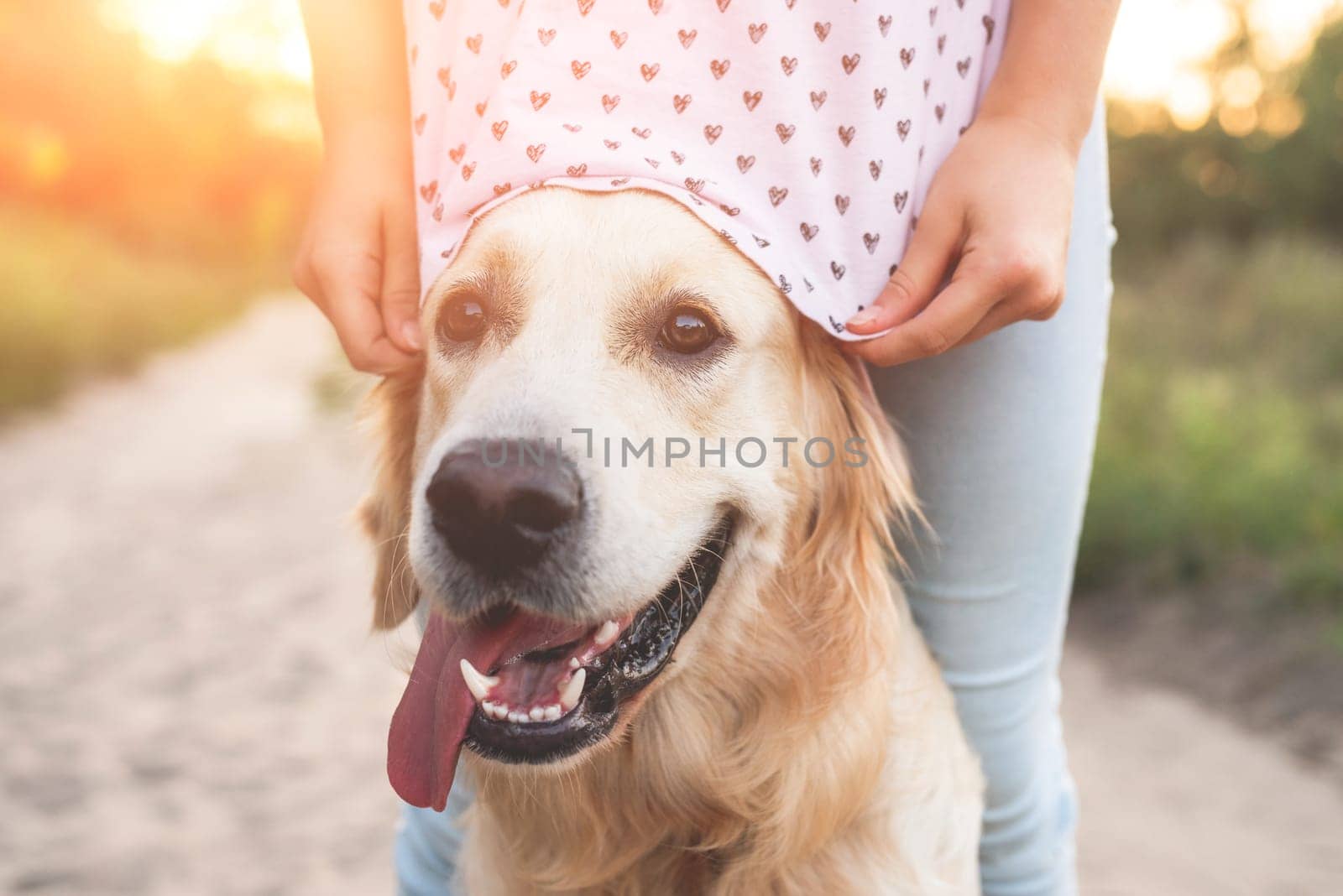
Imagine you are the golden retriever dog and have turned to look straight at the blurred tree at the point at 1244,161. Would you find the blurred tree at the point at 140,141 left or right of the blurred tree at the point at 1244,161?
left

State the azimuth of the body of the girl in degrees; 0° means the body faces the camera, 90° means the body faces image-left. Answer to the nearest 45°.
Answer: approximately 0°

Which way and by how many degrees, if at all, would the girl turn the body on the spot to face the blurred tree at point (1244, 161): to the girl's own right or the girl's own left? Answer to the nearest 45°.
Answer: approximately 135° to the girl's own left

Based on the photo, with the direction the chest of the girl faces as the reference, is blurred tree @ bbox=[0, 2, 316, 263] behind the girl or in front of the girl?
behind
